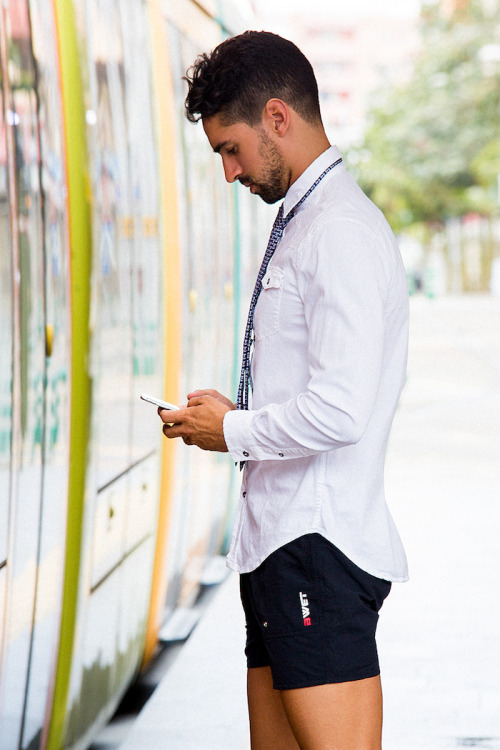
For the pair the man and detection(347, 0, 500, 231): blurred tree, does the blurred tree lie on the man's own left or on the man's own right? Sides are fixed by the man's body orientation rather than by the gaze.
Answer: on the man's own right

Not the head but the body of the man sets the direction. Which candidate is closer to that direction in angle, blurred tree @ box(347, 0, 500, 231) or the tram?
the tram

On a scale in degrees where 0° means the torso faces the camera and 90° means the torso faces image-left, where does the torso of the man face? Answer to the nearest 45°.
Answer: approximately 90°

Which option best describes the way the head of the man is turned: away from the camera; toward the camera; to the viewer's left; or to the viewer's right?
to the viewer's left
